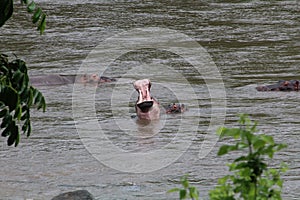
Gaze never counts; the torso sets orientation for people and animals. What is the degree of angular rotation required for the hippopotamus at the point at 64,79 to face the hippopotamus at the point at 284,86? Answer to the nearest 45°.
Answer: approximately 45° to its right

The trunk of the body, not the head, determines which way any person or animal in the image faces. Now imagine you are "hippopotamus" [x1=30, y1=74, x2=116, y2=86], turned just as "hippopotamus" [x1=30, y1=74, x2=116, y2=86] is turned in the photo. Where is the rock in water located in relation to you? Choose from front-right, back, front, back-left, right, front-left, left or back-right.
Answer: right

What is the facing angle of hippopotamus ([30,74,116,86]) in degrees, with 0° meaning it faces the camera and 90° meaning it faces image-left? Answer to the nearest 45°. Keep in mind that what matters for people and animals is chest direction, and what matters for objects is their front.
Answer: approximately 270°

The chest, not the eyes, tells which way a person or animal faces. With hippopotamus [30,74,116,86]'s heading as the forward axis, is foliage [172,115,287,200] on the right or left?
on its right

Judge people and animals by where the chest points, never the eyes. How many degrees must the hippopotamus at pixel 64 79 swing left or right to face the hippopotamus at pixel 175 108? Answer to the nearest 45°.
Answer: approximately 45° to its right
